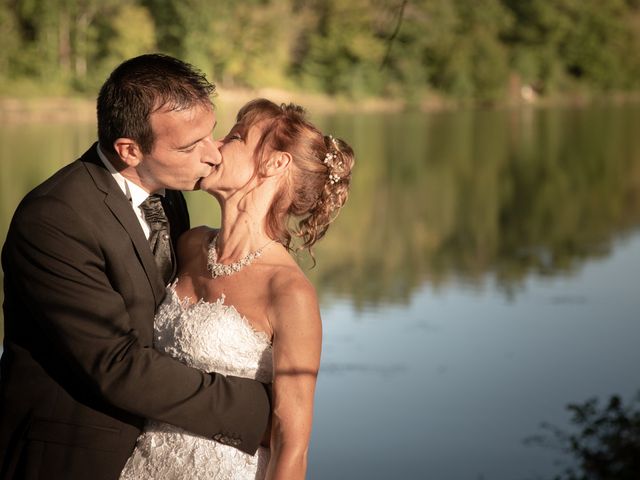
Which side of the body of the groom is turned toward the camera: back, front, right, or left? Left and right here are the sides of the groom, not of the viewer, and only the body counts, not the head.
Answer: right

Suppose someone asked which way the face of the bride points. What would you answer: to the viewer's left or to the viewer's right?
to the viewer's left

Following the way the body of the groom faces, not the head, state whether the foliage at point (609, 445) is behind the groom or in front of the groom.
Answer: in front

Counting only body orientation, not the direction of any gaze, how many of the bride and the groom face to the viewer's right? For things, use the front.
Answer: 1

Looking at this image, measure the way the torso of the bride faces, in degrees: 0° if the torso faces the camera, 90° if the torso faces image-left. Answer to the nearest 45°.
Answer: approximately 45°
